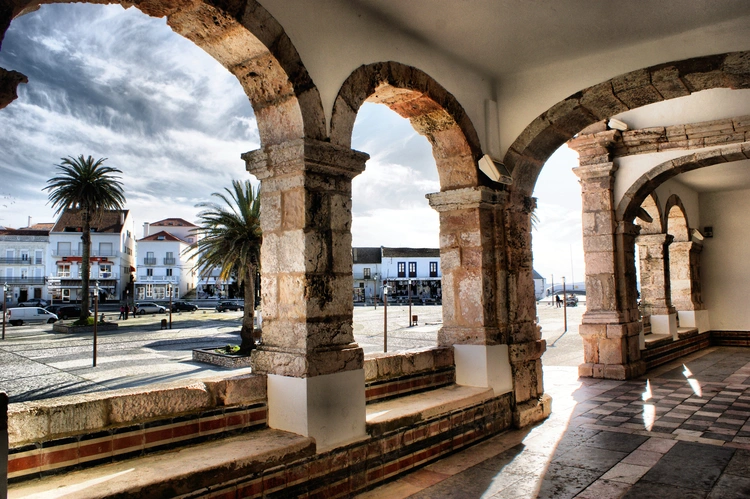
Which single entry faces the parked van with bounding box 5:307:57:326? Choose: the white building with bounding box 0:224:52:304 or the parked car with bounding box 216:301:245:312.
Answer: the white building

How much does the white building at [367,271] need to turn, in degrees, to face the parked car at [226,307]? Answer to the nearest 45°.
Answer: approximately 45° to its right

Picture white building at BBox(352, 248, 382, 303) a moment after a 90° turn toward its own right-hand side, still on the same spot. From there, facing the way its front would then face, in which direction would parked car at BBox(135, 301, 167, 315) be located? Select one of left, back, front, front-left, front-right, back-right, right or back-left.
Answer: front-left

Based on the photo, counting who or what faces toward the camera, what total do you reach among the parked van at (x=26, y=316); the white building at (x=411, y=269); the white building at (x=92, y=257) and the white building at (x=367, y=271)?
3

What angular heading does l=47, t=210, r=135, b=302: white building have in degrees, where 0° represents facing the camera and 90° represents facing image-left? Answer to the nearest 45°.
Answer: approximately 0°
